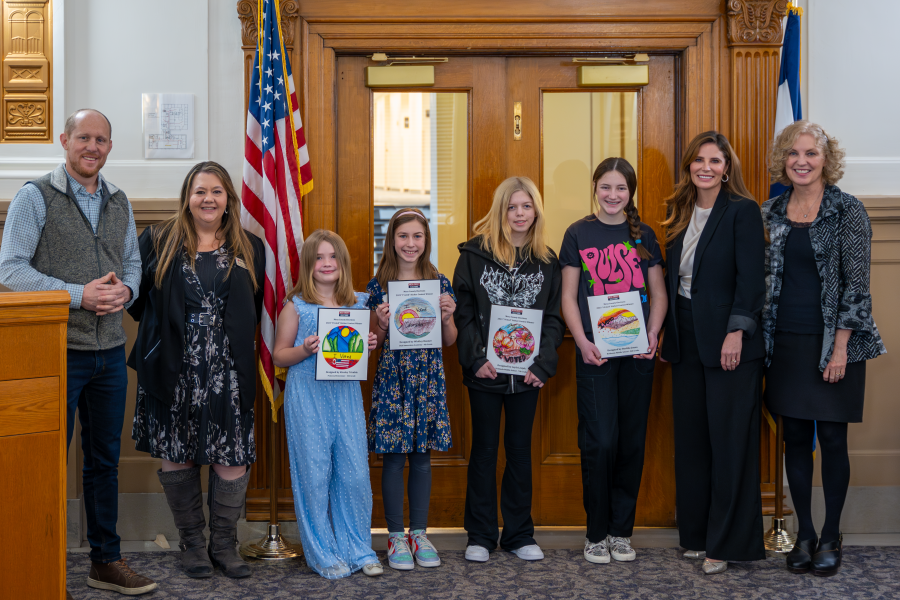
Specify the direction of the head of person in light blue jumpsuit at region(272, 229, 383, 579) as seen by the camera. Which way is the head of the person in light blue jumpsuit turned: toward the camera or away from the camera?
toward the camera

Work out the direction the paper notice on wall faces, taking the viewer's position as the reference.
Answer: facing the viewer

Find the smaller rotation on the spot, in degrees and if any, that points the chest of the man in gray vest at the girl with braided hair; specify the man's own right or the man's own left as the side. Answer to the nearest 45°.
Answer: approximately 45° to the man's own left

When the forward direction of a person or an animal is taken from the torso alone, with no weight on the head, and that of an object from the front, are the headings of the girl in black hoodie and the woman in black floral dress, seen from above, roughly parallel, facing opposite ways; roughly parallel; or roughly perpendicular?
roughly parallel

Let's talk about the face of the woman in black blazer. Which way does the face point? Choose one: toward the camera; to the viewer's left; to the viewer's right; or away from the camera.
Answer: toward the camera

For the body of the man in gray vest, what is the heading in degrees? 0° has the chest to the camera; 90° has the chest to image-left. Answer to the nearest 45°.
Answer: approximately 315°

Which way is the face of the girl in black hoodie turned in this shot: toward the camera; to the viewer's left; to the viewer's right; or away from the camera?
toward the camera

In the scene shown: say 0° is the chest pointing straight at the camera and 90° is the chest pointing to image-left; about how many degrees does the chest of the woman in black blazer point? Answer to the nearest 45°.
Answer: approximately 45°

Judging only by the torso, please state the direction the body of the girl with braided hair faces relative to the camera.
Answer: toward the camera

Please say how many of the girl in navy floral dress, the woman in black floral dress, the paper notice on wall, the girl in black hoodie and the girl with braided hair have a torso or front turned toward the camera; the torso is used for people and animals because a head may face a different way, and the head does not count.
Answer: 5

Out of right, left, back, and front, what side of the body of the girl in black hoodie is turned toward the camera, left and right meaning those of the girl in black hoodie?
front

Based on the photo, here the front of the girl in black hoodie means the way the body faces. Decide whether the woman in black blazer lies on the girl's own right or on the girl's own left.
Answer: on the girl's own left
